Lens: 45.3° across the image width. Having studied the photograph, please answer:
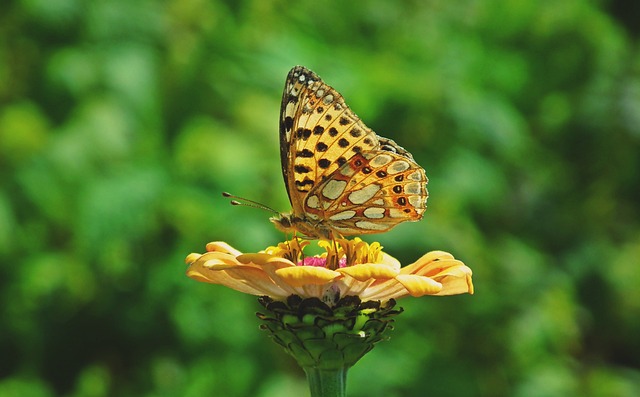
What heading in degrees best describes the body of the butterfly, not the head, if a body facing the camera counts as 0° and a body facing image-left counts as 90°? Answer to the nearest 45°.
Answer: approximately 90°
